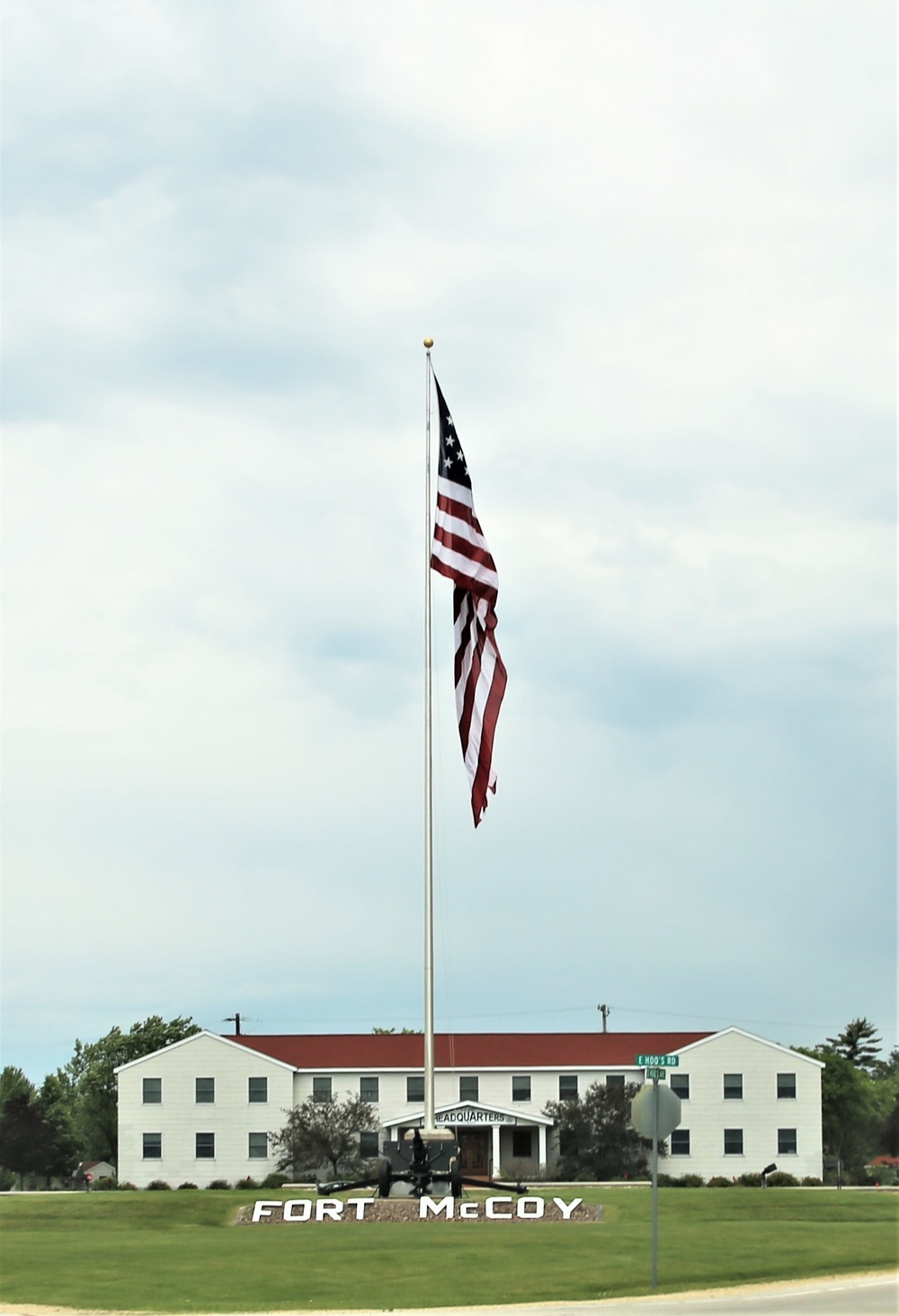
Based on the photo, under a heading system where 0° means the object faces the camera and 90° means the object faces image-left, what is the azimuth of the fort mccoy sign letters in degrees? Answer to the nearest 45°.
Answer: approximately 0°

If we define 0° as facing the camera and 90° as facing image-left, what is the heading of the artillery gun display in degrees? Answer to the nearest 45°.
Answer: approximately 0°

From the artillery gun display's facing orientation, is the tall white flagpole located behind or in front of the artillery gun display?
behind

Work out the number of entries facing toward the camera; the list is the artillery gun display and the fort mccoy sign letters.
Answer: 2

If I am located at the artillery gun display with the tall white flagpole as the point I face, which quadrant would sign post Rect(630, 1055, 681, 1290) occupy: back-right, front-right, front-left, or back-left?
back-right
